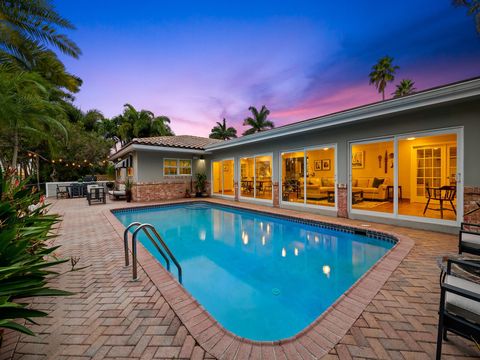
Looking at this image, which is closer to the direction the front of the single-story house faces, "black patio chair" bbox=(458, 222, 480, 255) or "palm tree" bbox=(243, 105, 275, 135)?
the black patio chair

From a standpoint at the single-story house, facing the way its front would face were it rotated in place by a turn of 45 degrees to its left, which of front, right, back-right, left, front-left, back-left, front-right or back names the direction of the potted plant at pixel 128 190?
right

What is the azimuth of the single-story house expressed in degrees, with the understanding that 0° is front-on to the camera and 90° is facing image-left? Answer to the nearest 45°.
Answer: approximately 45°

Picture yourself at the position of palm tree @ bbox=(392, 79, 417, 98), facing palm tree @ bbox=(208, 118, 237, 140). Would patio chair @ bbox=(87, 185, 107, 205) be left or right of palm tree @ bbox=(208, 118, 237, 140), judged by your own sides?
left

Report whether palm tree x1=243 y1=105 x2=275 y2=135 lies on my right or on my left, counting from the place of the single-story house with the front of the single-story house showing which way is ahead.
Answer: on my right

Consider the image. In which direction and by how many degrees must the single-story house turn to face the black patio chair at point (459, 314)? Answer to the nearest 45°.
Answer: approximately 45° to its left
